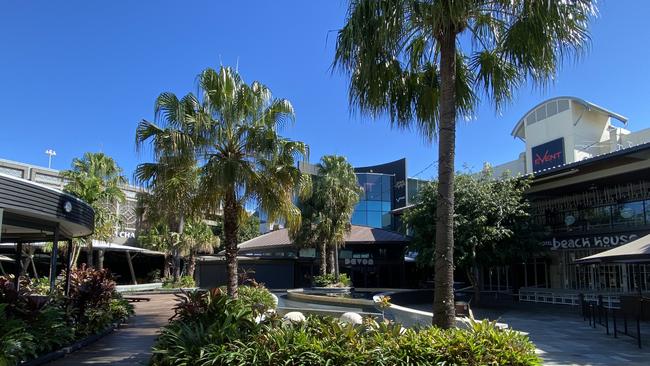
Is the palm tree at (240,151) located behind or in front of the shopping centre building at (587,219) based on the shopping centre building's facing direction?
in front

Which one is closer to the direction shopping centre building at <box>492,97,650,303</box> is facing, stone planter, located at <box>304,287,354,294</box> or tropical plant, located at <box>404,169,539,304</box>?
the tropical plant

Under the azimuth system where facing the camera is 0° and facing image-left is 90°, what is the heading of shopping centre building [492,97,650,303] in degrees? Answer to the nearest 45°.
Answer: approximately 45°

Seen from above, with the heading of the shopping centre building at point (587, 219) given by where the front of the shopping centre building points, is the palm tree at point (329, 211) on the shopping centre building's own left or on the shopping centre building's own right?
on the shopping centre building's own right

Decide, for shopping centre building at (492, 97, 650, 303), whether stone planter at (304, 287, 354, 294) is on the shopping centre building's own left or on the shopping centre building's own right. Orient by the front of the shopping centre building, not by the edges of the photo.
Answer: on the shopping centre building's own right

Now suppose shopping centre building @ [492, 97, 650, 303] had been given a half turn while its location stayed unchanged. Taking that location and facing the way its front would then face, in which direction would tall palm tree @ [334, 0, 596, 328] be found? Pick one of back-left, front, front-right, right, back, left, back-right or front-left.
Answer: back-right

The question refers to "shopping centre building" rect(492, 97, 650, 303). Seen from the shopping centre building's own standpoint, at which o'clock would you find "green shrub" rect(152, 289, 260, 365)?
The green shrub is roughly at 11 o'clock from the shopping centre building.

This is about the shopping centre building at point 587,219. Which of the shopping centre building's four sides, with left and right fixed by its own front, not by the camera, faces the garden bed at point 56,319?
front

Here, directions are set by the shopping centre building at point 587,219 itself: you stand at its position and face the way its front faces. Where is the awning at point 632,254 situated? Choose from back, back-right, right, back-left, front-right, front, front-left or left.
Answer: front-left

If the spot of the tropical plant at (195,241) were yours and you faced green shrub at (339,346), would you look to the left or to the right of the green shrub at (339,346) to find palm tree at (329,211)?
left

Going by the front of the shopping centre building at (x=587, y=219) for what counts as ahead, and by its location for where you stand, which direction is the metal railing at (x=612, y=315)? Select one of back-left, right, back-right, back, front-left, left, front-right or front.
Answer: front-left

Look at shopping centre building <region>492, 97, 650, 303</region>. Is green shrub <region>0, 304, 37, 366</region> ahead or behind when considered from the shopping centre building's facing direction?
ahead

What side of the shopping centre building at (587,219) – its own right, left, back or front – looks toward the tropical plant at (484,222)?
front
